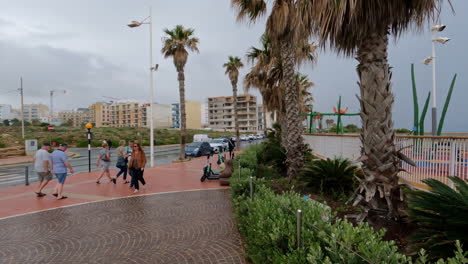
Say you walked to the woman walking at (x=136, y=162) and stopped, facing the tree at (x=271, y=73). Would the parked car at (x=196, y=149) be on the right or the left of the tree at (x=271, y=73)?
left

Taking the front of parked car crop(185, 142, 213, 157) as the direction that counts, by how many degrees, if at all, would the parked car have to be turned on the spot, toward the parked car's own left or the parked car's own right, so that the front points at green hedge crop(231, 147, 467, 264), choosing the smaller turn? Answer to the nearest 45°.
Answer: approximately 45° to the parked car's own left

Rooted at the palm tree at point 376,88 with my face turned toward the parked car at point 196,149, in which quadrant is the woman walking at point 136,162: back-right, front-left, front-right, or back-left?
front-left

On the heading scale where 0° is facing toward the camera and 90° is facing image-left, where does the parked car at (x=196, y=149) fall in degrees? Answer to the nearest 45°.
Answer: approximately 45°

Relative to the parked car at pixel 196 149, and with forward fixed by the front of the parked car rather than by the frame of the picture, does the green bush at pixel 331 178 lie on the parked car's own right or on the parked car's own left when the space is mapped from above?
on the parked car's own left

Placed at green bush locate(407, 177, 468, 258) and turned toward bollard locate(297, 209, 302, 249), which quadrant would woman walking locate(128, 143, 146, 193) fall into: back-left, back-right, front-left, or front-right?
front-right

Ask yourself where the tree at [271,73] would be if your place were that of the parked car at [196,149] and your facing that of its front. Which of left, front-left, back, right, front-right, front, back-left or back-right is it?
left

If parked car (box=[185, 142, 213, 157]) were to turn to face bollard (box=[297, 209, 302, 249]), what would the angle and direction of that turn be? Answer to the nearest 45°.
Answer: approximately 45° to its left

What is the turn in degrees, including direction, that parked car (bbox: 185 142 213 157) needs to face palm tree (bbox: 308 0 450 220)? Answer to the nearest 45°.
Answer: approximately 45° to its left

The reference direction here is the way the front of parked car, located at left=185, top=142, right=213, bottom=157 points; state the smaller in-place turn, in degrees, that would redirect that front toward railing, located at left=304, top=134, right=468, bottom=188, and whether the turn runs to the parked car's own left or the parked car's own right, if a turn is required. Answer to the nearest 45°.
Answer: approximately 45° to the parked car's own left
